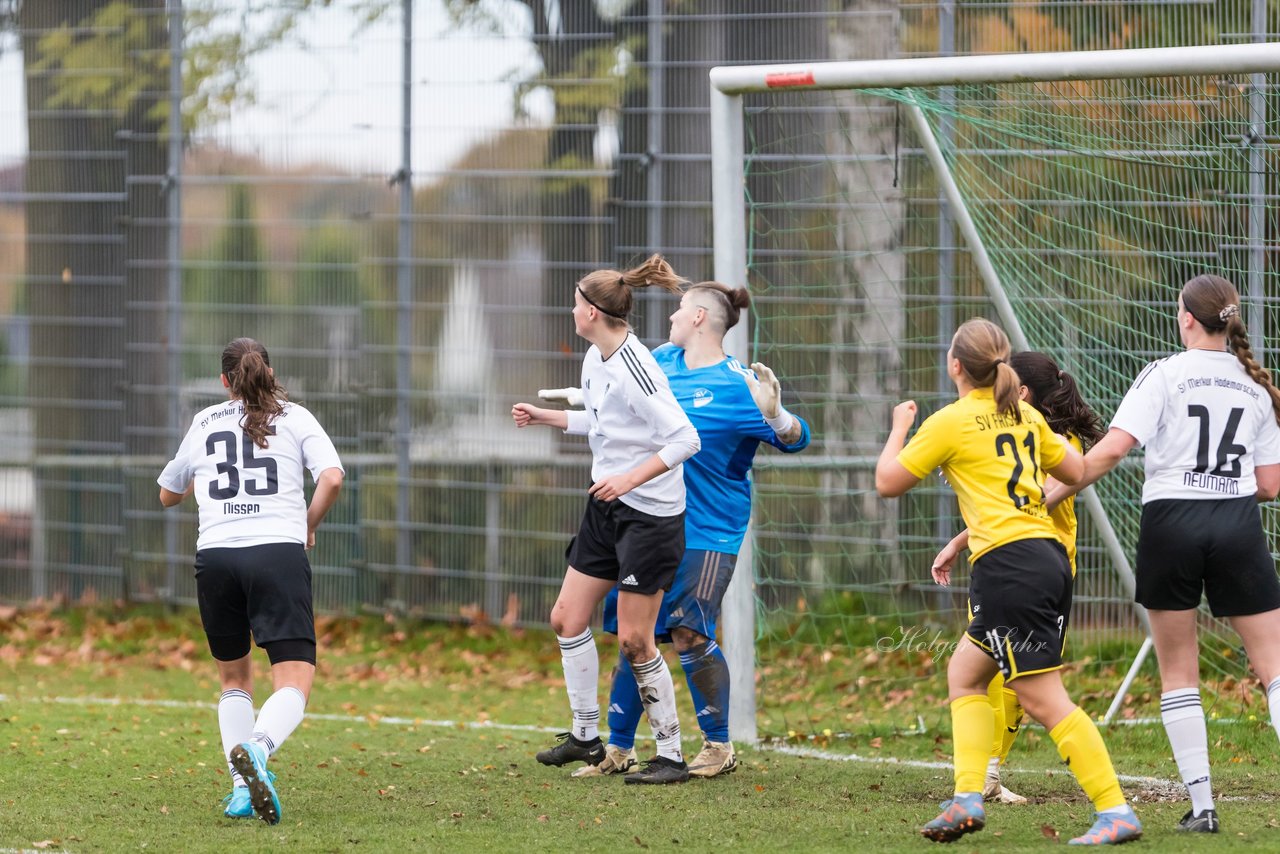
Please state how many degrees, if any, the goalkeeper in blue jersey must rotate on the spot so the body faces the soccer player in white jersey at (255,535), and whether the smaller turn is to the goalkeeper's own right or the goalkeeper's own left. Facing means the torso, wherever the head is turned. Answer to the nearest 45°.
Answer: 0° — they already face them

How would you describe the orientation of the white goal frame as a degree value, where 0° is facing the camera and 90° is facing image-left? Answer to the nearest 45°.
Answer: approximately 45°

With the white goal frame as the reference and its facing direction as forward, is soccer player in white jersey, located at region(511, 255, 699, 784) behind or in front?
in front

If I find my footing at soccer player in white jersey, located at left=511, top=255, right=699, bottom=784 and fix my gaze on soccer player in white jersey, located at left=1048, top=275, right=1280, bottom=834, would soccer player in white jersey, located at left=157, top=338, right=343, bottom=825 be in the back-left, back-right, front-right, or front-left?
back-right

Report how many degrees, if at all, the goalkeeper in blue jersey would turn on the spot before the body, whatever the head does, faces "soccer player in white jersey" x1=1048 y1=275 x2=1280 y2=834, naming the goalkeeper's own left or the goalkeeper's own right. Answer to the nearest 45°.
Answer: approximately 90° to the goalkeeper's own left

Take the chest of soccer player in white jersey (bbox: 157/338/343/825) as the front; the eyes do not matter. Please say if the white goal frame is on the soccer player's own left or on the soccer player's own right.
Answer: on the soccer player's own right

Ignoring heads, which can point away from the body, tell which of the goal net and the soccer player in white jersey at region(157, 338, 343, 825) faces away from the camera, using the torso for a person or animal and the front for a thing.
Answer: the soccer player in white jersey

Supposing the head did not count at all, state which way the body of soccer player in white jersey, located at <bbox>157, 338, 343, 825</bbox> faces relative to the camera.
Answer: away from the camera

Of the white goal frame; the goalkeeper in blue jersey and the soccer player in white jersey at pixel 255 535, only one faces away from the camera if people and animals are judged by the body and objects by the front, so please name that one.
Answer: the soccer player in white jersey

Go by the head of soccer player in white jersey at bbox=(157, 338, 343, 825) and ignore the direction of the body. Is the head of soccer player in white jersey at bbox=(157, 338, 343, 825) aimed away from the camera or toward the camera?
away from the camera

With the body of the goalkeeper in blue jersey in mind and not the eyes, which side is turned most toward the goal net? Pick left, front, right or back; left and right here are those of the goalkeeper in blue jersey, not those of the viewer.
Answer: back

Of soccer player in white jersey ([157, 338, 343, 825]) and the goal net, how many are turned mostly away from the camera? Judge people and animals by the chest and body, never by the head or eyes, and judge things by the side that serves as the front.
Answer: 1

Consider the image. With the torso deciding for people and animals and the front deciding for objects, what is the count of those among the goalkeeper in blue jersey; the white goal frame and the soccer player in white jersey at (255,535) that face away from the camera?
1

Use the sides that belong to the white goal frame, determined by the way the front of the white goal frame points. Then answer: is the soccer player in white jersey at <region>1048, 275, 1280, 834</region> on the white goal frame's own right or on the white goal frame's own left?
on the white goal frame's own left

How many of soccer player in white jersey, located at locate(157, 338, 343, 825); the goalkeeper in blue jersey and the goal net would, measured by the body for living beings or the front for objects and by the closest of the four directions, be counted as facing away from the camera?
1

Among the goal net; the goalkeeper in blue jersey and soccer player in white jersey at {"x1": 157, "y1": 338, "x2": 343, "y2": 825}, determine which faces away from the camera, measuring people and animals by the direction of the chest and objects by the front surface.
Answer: the soccer player in white jersey

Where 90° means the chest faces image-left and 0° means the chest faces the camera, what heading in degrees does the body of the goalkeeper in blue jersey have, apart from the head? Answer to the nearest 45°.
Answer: approximately 45°
